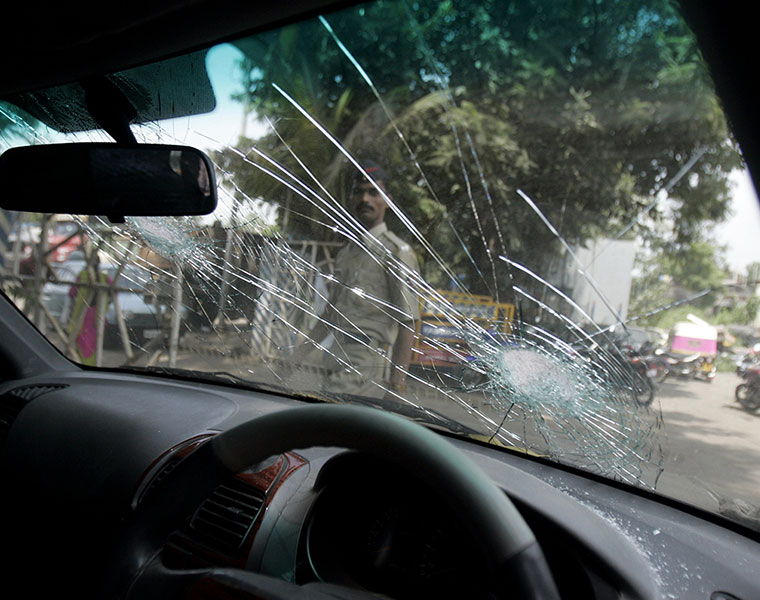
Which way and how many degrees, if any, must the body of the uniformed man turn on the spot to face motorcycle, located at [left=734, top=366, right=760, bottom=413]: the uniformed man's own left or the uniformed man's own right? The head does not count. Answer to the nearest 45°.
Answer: approximately 90° to the uniformed man's own left

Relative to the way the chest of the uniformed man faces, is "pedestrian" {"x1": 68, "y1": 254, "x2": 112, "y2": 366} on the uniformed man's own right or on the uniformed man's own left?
on the uniformed man's own right

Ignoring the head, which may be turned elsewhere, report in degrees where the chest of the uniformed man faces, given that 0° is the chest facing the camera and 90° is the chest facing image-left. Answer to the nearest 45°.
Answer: approximately 45°

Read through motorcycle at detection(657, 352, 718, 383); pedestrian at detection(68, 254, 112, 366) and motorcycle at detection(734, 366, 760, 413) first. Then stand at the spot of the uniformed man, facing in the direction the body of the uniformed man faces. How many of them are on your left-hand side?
2
